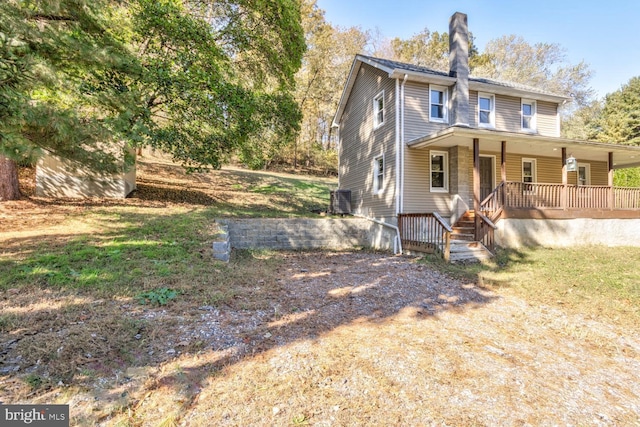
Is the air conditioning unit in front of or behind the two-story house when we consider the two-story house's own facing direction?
behind

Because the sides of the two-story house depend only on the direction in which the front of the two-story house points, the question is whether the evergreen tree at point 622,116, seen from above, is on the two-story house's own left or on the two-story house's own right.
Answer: on the two-story house's own left

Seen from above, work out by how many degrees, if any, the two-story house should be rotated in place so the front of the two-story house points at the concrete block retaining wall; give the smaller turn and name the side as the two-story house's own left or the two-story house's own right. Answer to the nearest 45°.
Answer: approximately 90° to the two-story house's own right

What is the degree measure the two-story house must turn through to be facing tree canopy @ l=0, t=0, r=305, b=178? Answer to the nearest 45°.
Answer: approximately 90° to its right

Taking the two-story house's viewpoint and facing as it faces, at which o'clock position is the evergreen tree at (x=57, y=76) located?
The evergreen tree is roughly at 3 o'clock from the two-story house.

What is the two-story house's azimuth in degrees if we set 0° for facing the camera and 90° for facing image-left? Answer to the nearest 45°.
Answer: approximately 315°
